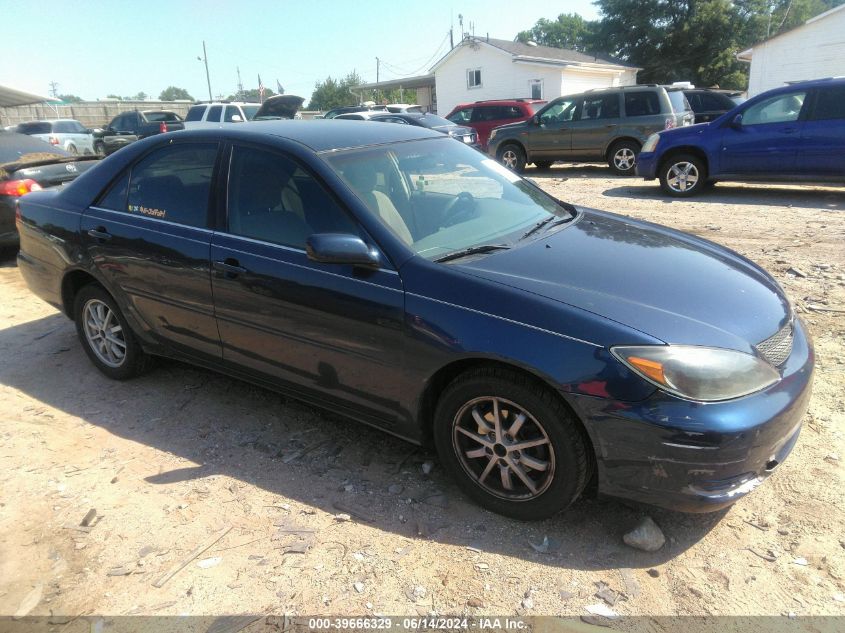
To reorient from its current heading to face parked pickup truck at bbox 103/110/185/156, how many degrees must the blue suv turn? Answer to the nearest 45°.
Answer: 0° — it already faces it

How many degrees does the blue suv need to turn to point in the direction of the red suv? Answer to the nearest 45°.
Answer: approximately 45° to its right

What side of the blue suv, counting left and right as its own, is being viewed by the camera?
left

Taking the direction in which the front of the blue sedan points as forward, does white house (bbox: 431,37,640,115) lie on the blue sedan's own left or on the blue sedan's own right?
on the blue sedan's own left

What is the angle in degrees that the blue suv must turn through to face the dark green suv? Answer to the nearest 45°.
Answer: approximately 45° to its right

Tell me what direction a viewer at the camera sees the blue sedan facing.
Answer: facing the viewer and to the right of the viewer

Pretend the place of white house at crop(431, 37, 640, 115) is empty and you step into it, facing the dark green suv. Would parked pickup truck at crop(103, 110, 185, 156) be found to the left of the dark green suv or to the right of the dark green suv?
right
